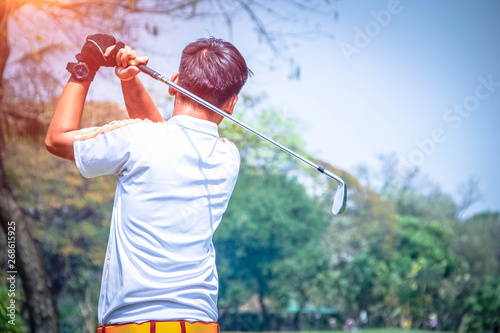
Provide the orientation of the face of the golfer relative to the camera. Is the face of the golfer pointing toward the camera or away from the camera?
away from the camera

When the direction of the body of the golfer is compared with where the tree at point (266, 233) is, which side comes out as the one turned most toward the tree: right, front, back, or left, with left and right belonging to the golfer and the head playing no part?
front

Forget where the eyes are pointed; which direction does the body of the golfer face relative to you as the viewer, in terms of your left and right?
facing away from the viewer
